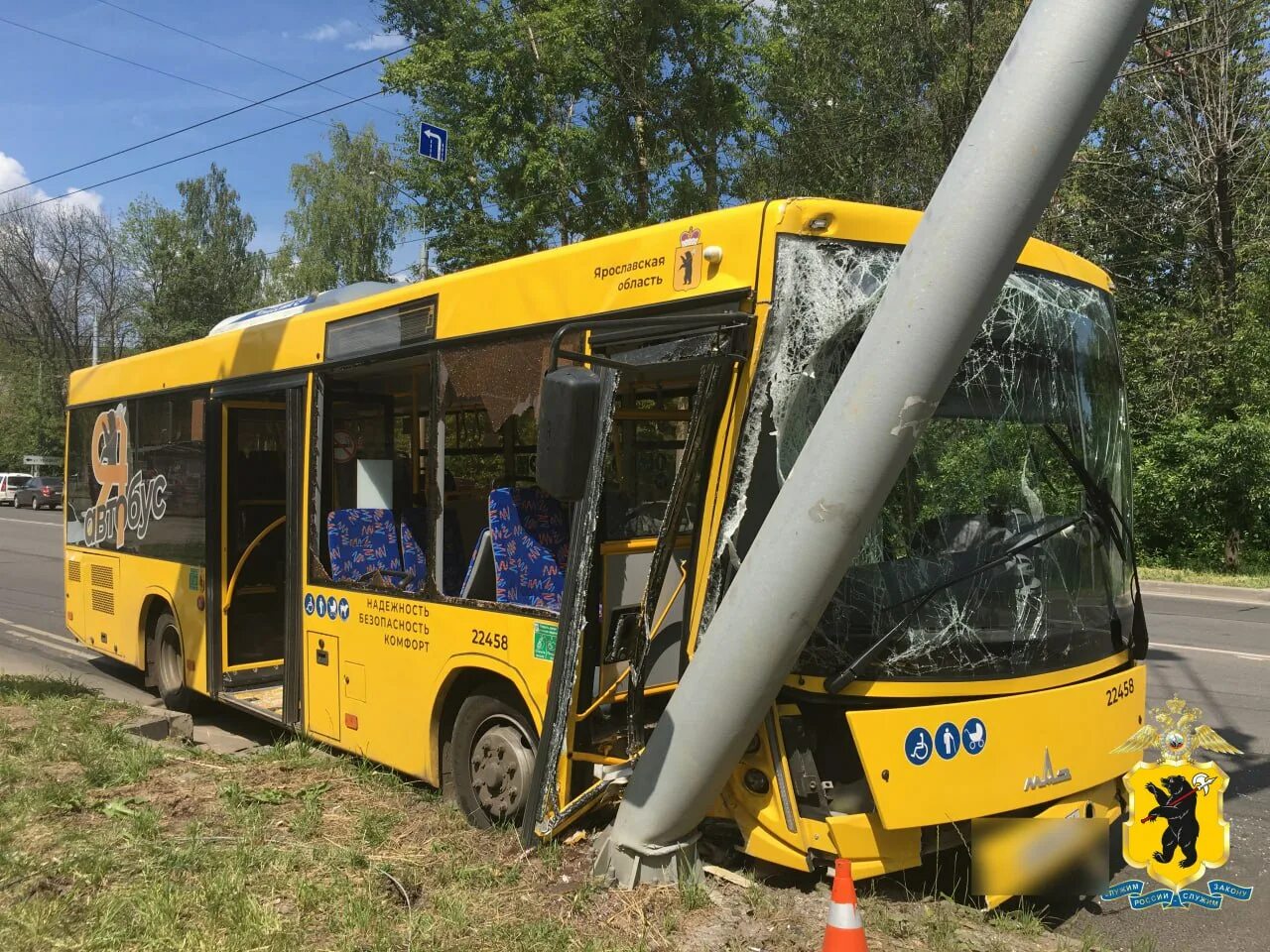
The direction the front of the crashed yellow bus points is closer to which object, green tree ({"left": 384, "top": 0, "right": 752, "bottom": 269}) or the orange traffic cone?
the orange traffic cone

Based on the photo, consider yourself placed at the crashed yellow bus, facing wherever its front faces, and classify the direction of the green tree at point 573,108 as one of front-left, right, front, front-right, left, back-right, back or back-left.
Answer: back-left

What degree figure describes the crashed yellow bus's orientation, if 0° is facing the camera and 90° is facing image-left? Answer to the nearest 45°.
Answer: approximately 315°

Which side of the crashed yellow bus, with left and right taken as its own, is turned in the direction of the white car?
back

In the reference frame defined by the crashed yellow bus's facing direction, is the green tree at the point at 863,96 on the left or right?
on its left

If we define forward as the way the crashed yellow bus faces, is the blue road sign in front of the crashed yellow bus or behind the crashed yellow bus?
behind

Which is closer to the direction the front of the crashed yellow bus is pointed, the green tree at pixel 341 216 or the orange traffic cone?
the orange traffic cone

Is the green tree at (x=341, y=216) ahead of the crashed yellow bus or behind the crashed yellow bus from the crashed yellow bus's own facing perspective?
behind

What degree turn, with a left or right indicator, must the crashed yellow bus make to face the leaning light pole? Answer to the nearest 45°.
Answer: approximately 45° to its right
